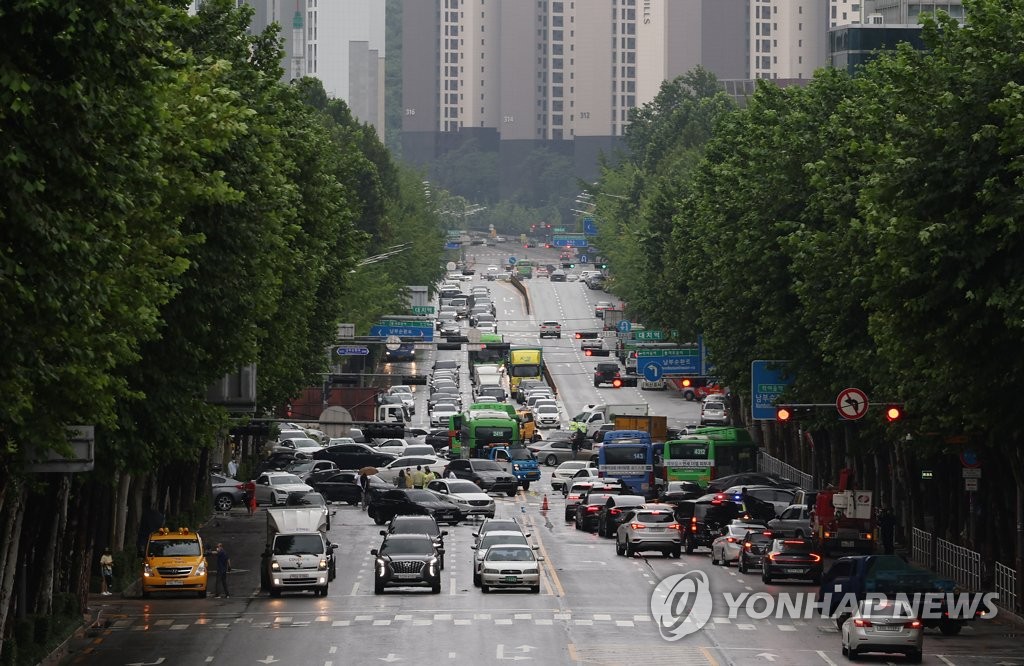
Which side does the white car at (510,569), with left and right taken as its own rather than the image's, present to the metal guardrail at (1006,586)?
left

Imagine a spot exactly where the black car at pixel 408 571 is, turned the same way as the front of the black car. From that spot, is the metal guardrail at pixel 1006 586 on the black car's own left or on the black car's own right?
on the black car's own left

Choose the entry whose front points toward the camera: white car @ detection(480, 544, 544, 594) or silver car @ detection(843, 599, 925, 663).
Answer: the white car

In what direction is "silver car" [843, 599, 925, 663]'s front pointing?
away from the camera

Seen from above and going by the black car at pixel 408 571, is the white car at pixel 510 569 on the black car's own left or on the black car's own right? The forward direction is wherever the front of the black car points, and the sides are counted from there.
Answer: on the black car's own left

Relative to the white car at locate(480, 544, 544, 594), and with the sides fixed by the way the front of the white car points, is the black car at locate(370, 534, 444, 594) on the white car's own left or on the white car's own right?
on the white car's own right

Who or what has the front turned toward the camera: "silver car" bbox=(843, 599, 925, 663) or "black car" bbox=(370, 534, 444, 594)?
the black car

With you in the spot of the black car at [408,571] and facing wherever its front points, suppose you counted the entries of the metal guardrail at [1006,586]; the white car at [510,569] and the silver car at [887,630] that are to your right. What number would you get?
0

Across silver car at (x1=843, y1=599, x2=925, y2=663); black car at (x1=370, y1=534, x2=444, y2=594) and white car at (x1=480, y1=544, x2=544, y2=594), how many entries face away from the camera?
1

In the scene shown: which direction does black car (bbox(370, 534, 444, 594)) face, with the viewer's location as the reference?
facing the viewer

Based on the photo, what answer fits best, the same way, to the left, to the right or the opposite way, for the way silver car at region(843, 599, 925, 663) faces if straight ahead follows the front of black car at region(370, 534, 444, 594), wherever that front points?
the opposite way

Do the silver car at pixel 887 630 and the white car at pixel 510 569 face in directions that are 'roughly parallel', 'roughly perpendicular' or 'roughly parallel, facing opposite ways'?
roughly parallel, facing opposite ways

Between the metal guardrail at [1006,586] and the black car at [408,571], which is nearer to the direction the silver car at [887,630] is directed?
the metal guardrail

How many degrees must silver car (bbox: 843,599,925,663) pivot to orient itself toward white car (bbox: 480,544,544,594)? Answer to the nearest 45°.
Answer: approximately 45° to its left

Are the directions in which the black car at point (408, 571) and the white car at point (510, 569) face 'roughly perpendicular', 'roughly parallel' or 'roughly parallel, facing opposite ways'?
roughly parallel

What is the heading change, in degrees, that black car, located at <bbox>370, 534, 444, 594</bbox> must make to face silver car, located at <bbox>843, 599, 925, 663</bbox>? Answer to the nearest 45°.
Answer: approximately 45° to its left
